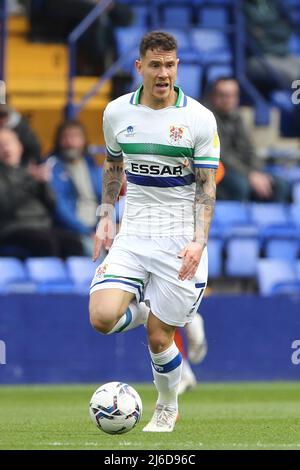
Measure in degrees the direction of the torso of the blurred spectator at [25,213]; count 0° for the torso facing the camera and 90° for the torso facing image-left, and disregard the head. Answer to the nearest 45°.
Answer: approximately 315°

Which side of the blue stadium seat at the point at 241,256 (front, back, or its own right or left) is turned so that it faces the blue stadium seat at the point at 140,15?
back

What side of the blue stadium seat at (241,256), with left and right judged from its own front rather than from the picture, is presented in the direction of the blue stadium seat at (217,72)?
back

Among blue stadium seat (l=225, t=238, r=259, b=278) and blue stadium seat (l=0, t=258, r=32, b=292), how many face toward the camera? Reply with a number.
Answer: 2

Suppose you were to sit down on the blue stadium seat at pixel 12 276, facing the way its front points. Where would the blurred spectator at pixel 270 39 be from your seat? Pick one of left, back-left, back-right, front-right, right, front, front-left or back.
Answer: back-left

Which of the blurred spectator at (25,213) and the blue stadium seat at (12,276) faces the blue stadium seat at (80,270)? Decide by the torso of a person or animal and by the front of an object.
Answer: the blurred spectator

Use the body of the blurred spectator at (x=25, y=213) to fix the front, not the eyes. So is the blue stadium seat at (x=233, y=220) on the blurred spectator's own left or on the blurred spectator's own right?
on the blurred spectator's own left

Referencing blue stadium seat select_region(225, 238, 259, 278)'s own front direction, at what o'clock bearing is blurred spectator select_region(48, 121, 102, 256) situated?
The blurred spectator is roughly at 3 o'clock from the blue stadium seat.

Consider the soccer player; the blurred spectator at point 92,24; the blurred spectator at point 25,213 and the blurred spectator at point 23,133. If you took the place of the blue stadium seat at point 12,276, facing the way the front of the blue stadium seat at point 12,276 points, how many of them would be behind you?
3

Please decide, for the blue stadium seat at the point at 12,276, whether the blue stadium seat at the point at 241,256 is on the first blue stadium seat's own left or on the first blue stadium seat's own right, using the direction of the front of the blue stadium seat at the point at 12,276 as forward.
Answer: on the first blue stadium seat's own left

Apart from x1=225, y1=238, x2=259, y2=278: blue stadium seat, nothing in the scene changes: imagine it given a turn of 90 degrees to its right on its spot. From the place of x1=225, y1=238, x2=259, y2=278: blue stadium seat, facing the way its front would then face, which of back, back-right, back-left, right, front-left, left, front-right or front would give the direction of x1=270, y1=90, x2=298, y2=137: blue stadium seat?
right

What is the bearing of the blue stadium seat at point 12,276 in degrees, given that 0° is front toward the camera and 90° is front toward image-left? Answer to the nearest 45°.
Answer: approximately 0°
